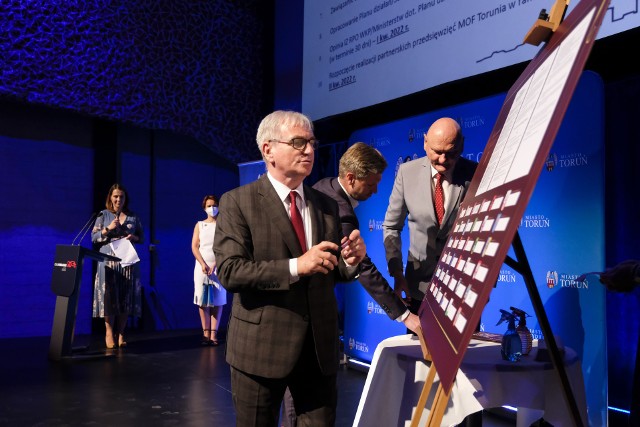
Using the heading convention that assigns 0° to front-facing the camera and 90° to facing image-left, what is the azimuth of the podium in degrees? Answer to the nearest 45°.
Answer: approximately 45°

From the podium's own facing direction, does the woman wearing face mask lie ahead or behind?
behind

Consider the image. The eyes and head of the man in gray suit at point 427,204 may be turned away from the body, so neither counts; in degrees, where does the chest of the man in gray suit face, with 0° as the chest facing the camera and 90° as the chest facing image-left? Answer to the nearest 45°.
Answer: approximately 0°

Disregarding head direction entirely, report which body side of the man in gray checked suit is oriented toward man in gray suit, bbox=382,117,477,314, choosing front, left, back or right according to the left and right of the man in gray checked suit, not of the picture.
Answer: left

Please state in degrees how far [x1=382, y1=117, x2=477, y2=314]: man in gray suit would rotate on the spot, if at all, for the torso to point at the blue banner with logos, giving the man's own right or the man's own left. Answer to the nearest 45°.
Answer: approximately 135° to the man's own left

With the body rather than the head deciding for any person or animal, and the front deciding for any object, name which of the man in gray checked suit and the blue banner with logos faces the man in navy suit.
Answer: the blue banner with logos

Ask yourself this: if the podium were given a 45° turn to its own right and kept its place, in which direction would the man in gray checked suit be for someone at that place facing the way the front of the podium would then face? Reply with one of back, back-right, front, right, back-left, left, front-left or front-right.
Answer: left

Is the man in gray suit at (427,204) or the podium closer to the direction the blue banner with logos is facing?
the man in gray suit

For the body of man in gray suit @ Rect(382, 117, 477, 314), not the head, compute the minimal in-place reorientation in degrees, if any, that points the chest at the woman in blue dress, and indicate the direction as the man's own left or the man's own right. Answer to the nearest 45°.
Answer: approximately 135° to the man's own right

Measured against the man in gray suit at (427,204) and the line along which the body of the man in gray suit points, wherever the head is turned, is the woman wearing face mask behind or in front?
behind

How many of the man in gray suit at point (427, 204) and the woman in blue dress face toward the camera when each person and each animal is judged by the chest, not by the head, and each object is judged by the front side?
2
